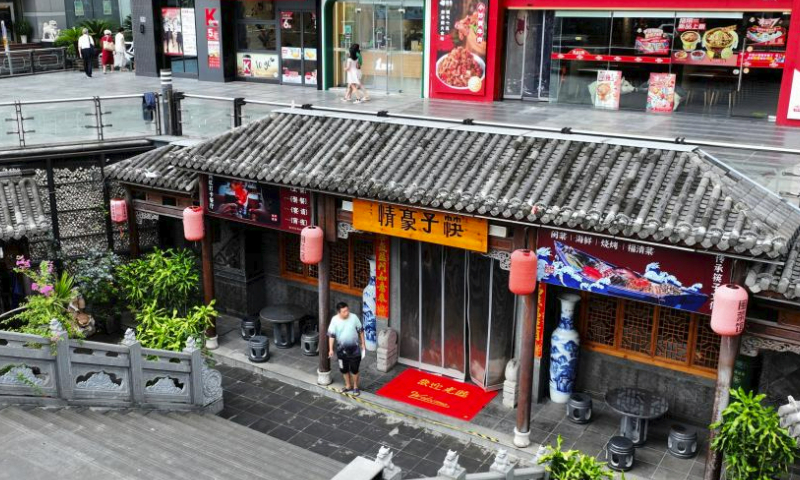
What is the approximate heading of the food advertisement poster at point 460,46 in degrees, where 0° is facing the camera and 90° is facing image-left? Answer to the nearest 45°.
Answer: approximately 0°

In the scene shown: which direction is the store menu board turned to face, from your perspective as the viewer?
facing the viewer

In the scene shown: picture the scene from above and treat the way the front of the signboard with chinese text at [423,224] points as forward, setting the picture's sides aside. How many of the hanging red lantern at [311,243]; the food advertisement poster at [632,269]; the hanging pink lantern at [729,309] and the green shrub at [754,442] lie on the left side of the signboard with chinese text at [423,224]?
3

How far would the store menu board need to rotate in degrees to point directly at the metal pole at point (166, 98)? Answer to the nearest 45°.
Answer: approximately 45° to its right

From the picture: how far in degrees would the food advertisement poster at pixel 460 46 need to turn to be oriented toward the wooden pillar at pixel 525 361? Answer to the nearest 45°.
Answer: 0° — it already faces it

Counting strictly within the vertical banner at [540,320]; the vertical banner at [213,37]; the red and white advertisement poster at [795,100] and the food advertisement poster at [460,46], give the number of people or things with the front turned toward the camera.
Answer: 4

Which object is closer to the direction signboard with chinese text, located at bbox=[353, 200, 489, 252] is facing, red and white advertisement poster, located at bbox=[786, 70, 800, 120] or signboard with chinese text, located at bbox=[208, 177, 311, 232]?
the signboard with chinese text

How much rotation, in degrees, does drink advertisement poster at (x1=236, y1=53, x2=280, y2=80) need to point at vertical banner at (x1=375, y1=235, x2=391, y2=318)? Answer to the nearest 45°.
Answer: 0° — it already faces it

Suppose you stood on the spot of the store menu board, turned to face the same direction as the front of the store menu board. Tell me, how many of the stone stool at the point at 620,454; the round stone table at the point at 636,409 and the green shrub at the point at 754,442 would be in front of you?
3

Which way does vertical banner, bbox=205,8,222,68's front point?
toward the camera

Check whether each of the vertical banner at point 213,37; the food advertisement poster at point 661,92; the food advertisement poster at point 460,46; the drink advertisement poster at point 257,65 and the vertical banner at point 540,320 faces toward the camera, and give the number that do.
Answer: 5

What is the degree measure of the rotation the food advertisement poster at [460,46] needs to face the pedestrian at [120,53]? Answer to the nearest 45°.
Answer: approximately 135° to its right

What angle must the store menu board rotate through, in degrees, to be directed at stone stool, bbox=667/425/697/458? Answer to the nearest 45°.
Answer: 0° — it already faces it

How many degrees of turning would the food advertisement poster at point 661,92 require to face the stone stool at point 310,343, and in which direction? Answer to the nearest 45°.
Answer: approximately 45° to its right

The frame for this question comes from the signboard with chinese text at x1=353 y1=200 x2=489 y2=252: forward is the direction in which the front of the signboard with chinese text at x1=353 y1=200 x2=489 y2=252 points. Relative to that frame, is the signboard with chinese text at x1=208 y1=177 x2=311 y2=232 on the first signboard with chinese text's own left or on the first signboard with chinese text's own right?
on the first signboard with chinese text's own right

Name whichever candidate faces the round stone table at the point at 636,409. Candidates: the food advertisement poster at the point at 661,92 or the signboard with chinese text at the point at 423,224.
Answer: the food advertisement poster

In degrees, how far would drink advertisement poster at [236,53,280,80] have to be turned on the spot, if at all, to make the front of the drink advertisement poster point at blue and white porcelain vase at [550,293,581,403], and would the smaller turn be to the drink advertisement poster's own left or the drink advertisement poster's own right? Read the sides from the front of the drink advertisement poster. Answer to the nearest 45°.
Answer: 0° — it already faces it

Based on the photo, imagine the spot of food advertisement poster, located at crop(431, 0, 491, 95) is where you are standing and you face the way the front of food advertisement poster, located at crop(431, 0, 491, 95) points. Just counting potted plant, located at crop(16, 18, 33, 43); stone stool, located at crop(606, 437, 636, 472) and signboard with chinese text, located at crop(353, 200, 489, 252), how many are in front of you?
2

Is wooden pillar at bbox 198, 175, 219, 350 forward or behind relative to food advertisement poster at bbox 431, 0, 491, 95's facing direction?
forward

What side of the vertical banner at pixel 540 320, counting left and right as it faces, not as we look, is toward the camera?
front
